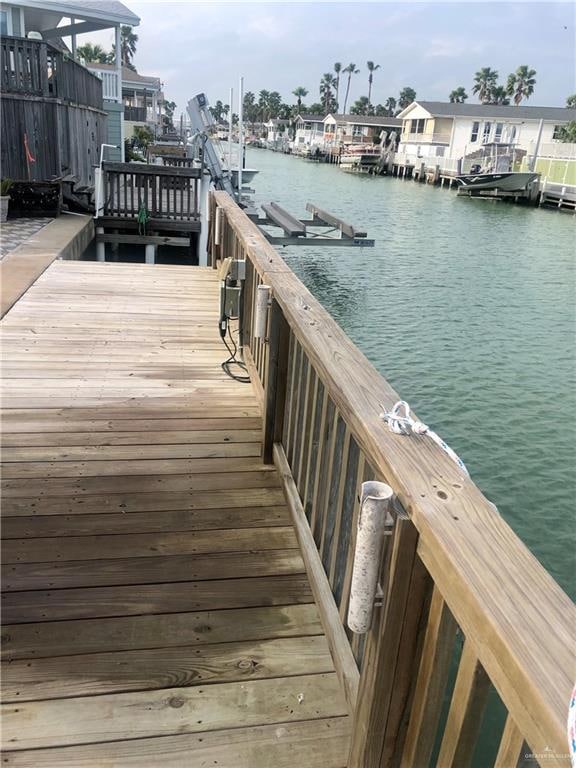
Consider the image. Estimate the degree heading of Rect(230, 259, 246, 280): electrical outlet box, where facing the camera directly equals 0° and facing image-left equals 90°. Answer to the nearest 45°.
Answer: approximately 90°
